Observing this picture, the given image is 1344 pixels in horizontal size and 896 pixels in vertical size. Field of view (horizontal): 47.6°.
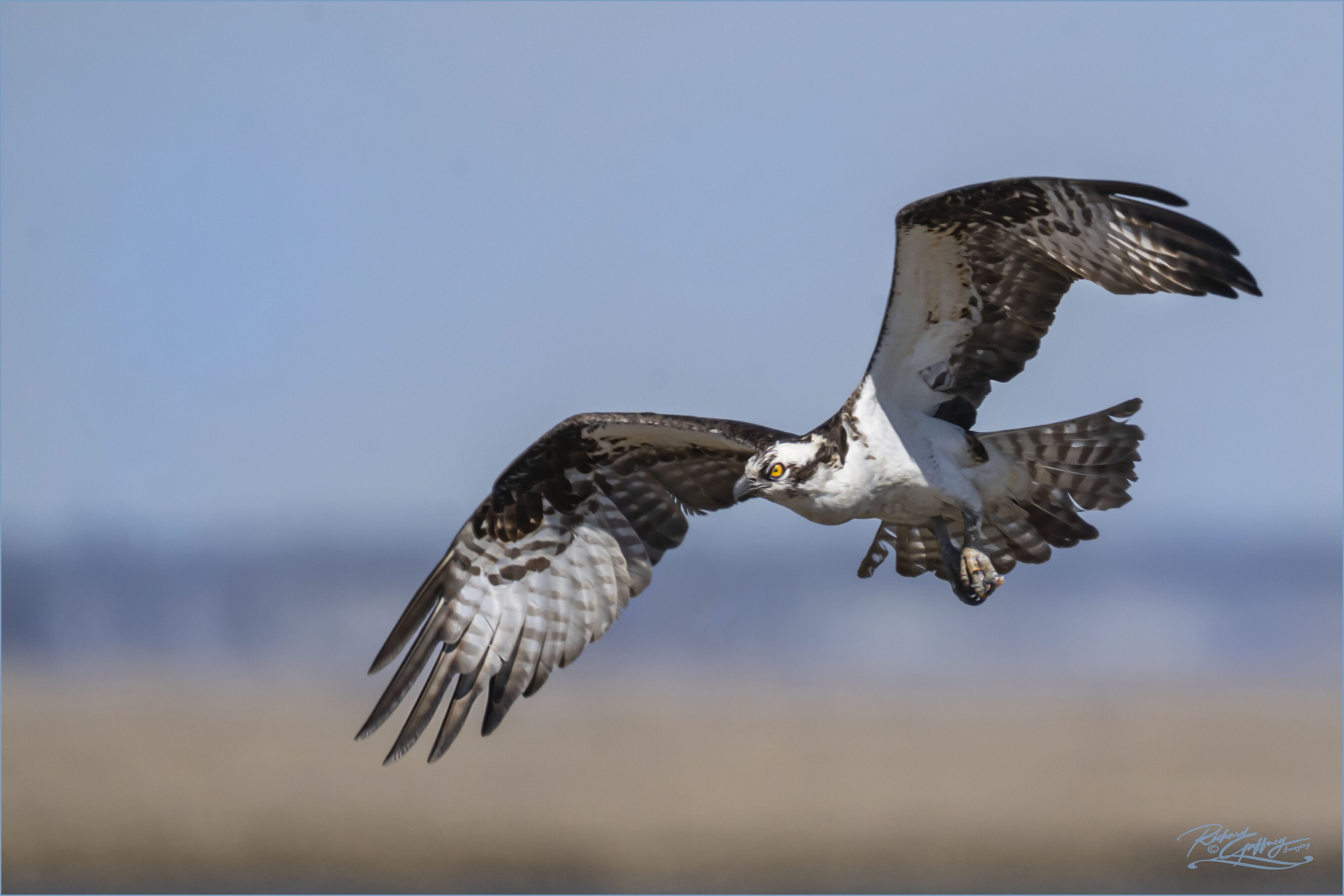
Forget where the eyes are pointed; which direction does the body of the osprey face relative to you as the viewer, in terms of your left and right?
facing the viewer and to the left of the viewer
